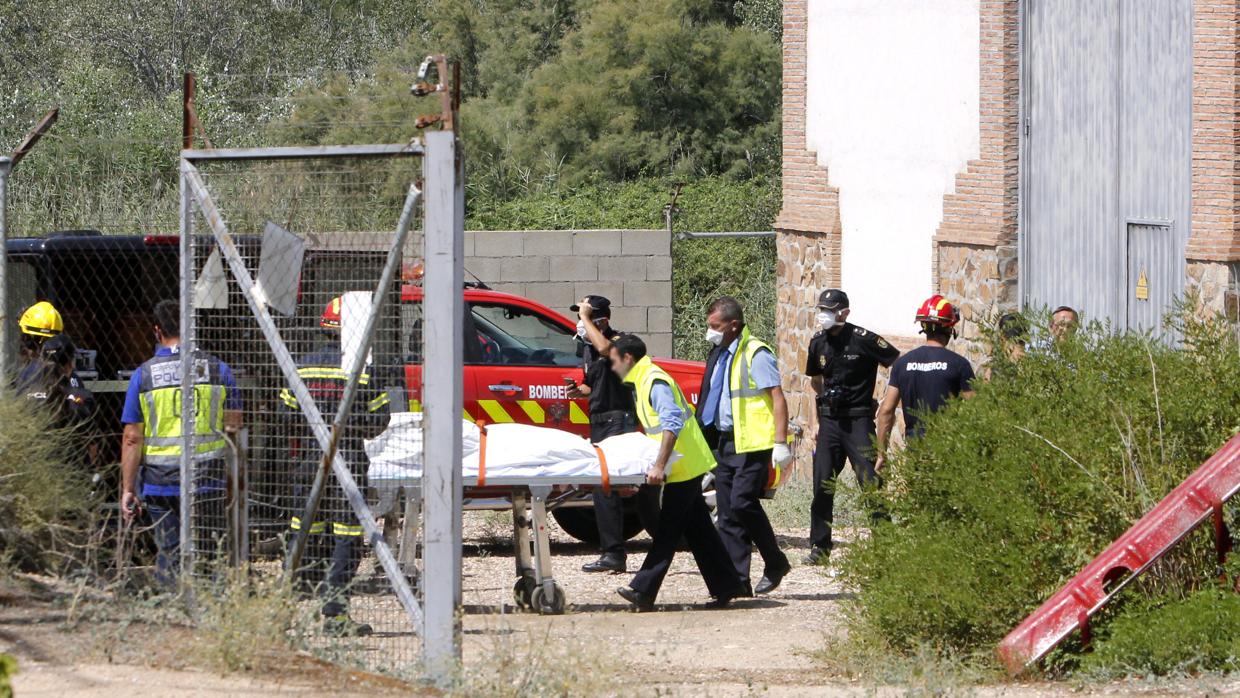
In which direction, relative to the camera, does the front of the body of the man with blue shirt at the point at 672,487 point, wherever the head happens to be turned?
to the viewer's left

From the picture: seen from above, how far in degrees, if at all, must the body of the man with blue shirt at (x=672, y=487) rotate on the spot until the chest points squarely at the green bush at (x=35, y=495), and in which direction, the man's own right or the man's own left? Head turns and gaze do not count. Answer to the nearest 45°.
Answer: approximately 45° to the man's own left

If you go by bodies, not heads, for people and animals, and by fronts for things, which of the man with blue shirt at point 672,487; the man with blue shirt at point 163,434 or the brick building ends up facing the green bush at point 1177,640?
the brick building

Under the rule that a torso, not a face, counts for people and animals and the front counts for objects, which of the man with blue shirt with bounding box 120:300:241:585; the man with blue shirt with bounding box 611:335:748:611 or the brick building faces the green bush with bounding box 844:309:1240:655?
the brick building

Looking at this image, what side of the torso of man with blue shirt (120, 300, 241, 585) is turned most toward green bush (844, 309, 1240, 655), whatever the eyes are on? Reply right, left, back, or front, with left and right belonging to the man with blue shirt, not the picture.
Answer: right

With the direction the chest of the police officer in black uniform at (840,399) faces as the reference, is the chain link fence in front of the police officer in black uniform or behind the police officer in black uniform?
in front

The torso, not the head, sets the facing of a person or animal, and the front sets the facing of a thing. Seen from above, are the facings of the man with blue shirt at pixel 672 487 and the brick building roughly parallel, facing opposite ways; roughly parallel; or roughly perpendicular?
roughly perpendicular

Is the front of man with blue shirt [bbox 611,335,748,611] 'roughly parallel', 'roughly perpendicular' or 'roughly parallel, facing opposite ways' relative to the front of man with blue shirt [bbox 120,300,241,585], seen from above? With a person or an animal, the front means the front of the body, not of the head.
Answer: roughly perpendicular

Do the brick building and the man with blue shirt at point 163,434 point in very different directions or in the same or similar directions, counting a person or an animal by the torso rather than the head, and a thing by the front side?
very different directions

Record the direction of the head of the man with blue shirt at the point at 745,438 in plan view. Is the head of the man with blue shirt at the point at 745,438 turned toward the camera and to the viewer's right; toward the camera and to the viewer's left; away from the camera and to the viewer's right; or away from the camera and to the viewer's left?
toward the camera and to the viewer's left

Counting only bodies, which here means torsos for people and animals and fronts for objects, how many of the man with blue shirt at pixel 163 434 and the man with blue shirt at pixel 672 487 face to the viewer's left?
1

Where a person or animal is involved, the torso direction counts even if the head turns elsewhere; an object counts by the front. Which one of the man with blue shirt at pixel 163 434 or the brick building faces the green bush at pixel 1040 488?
the brick building

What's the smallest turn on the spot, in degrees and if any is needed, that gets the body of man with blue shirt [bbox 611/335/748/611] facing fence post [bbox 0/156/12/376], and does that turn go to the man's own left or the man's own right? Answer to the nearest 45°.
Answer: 0° — they already face it

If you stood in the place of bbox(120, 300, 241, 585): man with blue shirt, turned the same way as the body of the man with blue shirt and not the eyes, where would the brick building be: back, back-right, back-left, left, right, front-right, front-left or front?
front-right

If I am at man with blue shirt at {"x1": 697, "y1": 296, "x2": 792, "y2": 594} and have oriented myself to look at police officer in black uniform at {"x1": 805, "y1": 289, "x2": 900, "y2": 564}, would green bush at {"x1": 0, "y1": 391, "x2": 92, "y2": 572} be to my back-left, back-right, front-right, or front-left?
back-left

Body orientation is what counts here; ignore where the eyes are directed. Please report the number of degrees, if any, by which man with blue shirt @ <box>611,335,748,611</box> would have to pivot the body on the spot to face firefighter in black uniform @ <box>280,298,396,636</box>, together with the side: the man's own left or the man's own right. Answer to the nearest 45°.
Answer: approximately 45° to the man's own left

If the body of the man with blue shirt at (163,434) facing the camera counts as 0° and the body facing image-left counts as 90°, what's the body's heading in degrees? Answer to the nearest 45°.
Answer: approximately 180°

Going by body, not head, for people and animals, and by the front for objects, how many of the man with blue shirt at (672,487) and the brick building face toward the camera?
1

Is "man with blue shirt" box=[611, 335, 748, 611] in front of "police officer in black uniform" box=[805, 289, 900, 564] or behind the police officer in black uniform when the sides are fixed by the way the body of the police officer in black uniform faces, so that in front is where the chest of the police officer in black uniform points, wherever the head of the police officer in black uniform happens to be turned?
in front
